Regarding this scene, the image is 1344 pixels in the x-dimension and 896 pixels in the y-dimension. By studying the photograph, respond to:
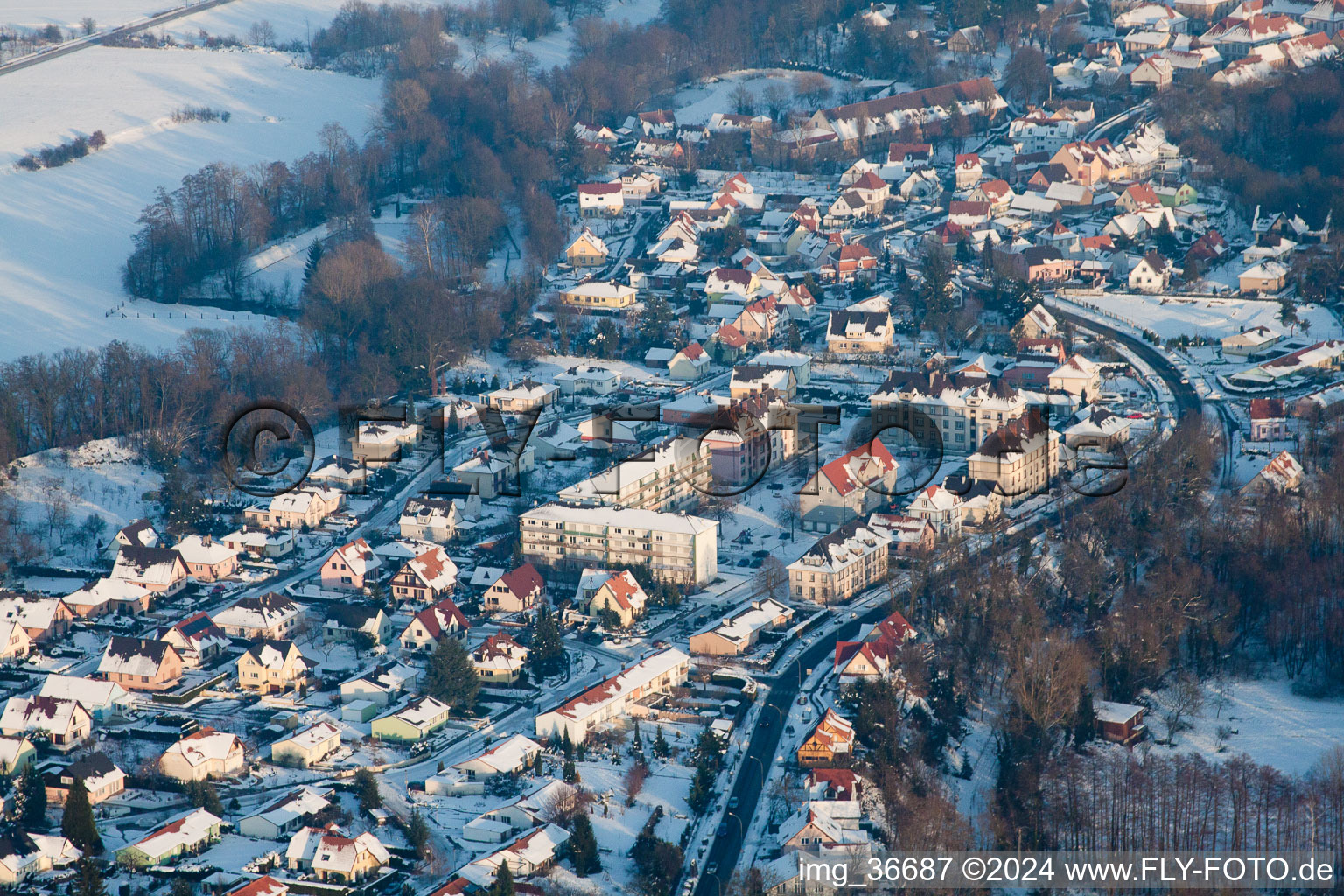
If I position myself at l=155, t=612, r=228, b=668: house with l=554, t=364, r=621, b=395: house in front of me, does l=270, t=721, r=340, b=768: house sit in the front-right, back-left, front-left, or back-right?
back-right

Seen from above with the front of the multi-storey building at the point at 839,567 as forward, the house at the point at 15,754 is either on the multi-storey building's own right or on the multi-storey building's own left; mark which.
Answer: on the multi-storey building's own right

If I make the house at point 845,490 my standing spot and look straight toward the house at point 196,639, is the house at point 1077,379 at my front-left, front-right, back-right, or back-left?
back-right

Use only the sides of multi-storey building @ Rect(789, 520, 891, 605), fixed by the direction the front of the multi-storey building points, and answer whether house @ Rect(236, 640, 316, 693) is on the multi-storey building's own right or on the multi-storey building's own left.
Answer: on the multi-storey building's own right

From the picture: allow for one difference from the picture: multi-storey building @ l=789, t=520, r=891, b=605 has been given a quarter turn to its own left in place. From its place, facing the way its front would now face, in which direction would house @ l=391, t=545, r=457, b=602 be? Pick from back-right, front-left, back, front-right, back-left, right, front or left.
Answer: back-left

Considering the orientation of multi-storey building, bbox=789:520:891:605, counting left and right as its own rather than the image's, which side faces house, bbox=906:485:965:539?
left

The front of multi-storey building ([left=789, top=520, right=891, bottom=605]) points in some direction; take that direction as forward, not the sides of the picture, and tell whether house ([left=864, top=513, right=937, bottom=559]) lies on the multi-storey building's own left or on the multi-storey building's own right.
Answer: on the multi-storey building's own left

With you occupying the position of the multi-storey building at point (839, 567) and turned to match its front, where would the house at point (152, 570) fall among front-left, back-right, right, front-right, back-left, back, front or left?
back-right

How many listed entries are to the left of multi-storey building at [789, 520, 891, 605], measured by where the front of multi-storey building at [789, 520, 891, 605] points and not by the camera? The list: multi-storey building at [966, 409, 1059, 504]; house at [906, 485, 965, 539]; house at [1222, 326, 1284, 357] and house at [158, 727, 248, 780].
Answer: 3

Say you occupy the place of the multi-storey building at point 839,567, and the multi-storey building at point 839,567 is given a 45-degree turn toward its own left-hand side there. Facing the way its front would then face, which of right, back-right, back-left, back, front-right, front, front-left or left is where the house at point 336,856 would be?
back-right
